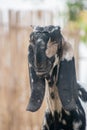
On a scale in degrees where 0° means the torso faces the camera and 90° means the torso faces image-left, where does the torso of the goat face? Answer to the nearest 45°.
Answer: approximately 45°
